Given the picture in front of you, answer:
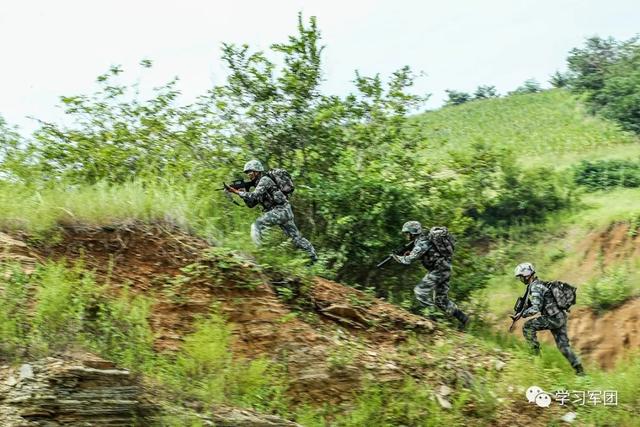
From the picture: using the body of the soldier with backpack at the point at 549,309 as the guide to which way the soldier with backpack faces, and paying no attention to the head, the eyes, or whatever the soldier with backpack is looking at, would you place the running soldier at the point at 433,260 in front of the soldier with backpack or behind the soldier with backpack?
in front

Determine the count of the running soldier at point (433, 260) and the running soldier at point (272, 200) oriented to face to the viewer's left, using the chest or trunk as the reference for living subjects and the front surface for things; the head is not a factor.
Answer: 2

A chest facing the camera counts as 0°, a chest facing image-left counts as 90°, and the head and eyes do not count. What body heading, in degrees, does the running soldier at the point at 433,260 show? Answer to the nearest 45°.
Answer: approximately 90°

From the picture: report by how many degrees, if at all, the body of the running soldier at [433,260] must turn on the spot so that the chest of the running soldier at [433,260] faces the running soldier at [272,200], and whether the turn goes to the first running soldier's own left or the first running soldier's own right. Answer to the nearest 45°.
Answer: approximately 45° to the first running soldier's own left

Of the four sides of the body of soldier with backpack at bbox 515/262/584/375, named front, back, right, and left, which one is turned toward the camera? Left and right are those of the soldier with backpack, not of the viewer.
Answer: left

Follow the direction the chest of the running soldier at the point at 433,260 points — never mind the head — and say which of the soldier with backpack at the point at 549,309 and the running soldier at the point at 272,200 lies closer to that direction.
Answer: the running soldier

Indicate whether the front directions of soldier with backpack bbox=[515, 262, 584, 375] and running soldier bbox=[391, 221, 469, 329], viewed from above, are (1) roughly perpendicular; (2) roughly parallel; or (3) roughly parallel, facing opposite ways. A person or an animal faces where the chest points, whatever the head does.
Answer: roughly parallel

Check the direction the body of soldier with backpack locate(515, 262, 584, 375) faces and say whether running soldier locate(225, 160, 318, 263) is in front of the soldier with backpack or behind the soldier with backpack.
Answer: in front

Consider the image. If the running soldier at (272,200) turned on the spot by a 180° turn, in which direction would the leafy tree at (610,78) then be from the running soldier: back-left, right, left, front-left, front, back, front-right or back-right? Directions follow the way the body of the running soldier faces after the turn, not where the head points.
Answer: front-left

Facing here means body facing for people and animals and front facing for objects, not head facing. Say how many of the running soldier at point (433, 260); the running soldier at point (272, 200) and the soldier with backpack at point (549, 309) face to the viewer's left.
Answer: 3

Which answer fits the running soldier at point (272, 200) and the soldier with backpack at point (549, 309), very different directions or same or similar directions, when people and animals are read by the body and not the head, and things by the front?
same or similar directions

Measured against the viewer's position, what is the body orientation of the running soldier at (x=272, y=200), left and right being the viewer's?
facing to the left of the viewer

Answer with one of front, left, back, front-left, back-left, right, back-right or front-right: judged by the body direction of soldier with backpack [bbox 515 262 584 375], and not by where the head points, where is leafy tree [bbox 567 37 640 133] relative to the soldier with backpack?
right

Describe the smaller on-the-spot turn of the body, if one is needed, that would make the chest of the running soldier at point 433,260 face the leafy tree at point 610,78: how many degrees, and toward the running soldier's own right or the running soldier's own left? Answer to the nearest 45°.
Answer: approximately 90° to the running soldier's own right
